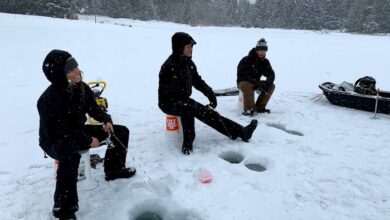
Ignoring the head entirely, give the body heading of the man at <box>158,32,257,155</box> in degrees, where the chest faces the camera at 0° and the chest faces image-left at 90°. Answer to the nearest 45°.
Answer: approximately 315°

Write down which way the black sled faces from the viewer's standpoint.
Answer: facing to the left of the viewer

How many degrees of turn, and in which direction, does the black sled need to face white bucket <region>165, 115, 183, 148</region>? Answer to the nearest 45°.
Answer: approximately 45° to its left

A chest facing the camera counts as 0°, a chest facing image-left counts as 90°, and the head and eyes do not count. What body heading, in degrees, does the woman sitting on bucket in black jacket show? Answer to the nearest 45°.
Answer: approximately 315°

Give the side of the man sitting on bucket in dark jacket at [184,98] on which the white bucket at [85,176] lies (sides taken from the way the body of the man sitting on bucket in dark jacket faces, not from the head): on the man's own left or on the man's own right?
on the man's own right

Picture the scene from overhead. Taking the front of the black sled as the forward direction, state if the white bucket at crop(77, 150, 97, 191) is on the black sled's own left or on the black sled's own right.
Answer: on the black sled's own left

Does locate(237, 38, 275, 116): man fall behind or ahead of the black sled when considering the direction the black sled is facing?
ahead
